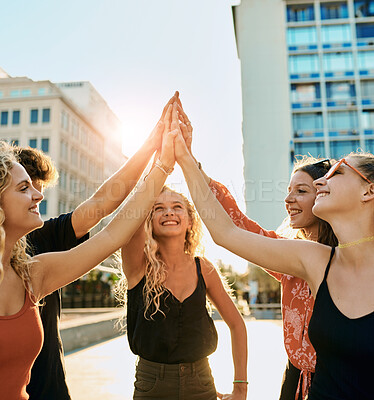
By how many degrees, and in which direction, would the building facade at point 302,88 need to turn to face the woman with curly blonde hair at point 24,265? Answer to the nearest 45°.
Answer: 0° — it already faces them

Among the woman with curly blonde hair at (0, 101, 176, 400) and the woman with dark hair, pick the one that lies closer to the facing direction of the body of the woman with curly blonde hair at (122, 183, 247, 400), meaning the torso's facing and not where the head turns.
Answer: the woman with curly blonde hair

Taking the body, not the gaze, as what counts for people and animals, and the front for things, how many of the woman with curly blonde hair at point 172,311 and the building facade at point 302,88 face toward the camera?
2

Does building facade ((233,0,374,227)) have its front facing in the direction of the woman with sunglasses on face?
yes

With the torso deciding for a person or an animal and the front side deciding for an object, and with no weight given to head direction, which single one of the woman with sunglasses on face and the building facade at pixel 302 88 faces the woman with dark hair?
the building facade

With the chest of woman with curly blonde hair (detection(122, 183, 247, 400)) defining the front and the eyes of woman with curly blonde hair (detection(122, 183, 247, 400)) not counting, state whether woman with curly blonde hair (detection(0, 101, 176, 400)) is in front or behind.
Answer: in front

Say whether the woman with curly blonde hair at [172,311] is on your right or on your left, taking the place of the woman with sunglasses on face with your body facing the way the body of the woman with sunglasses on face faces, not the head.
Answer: on your right

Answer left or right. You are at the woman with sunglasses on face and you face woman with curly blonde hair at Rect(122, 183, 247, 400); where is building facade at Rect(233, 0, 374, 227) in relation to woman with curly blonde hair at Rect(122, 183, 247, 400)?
right

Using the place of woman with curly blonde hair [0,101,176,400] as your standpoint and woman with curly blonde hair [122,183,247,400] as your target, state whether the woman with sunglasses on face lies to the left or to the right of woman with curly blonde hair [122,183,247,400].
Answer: right

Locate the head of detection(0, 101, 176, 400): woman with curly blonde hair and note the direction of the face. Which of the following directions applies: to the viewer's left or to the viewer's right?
to the viewer's right
